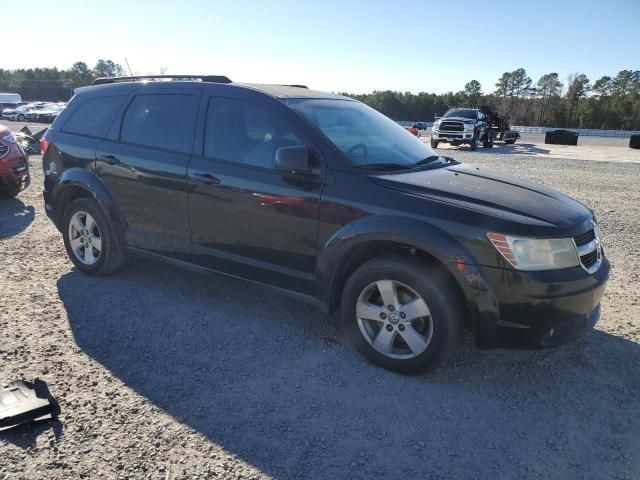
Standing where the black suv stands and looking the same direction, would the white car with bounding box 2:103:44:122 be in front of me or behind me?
behind

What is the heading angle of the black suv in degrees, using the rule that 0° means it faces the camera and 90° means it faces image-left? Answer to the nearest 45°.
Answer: approximately 315°

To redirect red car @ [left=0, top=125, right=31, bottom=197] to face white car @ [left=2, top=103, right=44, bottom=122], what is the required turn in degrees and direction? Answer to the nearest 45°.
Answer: approximately 135° to its left

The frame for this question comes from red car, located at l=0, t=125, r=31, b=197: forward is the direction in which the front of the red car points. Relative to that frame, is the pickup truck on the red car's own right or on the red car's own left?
on the red car's own left

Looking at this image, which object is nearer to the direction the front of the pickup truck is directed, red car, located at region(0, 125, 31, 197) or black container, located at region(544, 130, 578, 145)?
the red car

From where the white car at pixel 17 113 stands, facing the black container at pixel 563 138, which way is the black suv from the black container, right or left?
right

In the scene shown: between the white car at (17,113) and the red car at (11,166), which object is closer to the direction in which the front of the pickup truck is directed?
the red car

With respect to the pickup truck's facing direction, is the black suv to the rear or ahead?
ahead

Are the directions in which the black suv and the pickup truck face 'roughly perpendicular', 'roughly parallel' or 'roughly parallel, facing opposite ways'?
roughly perpendicular

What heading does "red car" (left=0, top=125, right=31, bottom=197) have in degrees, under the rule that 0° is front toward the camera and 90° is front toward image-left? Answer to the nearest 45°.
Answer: approximately 315°

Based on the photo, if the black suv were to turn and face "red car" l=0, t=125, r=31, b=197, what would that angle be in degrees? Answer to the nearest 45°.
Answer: approximately 180°
